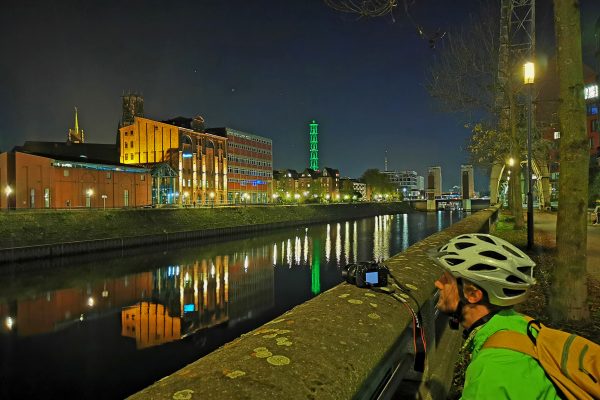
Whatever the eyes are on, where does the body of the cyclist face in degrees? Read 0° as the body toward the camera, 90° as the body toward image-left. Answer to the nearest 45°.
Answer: approximately 90°

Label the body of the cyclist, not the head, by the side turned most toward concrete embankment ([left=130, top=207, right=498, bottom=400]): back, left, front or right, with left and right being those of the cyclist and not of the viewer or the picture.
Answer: front

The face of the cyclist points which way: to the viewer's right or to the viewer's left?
to the viewer's left
